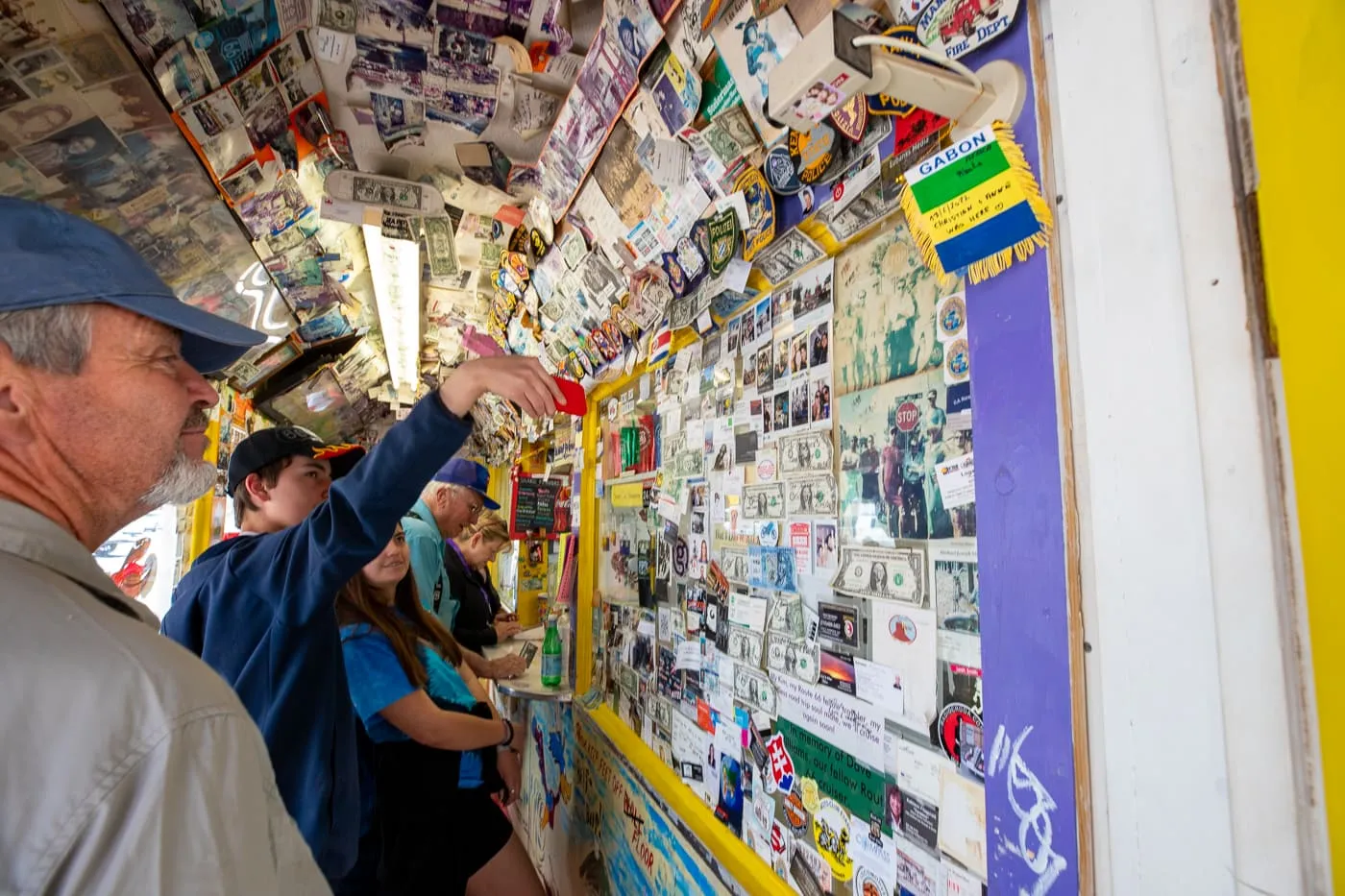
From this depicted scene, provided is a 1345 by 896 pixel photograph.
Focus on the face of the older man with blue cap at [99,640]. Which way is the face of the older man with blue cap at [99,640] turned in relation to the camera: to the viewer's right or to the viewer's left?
to the viewer's right

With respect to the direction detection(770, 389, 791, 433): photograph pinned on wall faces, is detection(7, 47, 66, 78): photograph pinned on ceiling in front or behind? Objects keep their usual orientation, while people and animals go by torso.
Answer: in front

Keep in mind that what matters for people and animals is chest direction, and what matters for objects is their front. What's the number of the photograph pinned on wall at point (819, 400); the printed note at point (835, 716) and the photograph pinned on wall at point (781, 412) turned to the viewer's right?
0

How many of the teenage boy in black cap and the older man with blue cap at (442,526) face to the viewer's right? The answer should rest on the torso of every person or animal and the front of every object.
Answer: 2

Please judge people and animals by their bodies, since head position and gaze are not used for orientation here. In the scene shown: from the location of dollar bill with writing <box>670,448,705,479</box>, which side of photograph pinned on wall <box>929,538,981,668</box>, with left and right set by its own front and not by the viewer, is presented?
right

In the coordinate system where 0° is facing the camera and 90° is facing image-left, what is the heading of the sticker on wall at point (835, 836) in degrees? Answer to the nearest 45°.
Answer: approximately 45°

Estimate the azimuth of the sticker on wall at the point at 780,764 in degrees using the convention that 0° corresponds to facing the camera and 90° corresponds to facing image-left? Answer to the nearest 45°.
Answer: approximately 45°

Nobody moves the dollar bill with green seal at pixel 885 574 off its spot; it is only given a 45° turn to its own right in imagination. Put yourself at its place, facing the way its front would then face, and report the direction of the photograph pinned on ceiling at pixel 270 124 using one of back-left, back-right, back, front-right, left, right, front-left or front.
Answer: front

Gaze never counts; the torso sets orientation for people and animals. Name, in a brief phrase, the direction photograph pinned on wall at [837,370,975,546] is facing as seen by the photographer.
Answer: facing the viewer and to the left of the viewer

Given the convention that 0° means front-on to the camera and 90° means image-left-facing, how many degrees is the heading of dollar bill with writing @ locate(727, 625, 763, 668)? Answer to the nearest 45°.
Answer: approximately 45°
